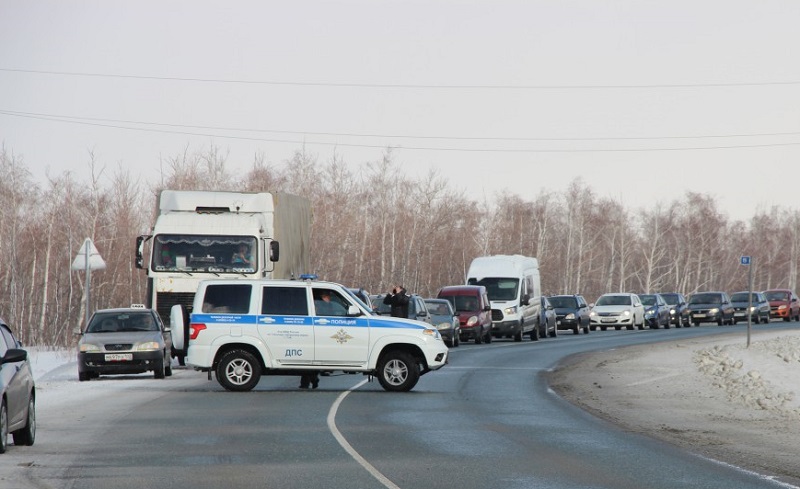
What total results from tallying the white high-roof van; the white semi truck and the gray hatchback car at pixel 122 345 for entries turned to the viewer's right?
0

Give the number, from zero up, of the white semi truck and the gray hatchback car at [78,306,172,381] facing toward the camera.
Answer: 2

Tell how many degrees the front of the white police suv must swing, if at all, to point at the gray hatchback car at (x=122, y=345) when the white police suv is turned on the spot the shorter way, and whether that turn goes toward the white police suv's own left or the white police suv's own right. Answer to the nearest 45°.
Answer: approximately 135° to the white police suv's own left

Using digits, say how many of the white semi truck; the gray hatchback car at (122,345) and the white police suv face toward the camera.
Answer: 2

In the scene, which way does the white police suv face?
to the viewer's right

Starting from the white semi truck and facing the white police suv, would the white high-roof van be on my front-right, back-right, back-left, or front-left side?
back-left

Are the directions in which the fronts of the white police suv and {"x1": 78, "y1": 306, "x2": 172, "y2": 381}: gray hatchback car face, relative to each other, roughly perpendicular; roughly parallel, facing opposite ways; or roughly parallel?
roughly perpendicular

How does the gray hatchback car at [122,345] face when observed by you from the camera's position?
facing the viewer

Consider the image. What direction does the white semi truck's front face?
toward the camera

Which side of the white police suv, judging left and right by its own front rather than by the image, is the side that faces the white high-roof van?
left

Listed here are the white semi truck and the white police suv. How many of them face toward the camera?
1

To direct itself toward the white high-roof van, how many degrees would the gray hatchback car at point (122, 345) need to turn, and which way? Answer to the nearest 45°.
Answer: approximately 135° to its left

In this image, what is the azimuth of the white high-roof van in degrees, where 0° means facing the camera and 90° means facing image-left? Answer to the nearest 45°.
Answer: approximately 45°

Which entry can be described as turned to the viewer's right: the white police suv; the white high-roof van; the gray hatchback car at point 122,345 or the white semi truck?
the white police suv
